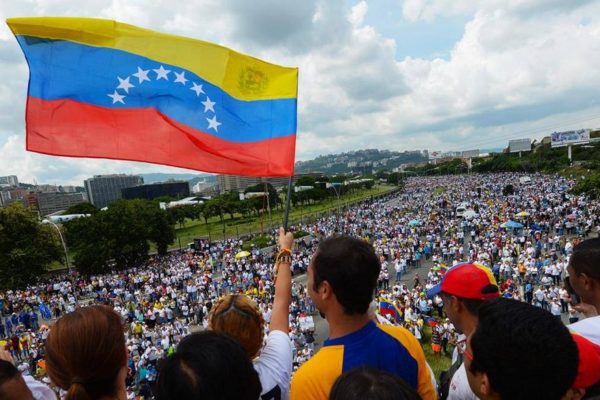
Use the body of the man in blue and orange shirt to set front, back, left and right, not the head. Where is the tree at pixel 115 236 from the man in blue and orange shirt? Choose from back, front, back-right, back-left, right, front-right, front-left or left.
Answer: front

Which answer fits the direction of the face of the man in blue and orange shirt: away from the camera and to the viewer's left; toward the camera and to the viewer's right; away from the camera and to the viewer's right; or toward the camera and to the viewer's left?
away from the camera and to the viewer's left

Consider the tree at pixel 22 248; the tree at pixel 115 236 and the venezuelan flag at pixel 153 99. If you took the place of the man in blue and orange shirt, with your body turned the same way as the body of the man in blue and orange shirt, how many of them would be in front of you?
3

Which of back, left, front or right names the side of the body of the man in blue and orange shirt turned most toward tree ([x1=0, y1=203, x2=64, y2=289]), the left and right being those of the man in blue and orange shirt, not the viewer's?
front

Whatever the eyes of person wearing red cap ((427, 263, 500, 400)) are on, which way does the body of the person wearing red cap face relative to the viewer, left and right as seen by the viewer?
facing away from the viewer and to the left of the viewer

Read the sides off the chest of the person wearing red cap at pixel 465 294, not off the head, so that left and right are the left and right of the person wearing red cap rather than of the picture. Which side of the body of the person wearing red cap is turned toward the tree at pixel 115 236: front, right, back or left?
front

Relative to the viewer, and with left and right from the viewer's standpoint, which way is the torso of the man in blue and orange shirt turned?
facing away from the viewer and to the left of the viewer

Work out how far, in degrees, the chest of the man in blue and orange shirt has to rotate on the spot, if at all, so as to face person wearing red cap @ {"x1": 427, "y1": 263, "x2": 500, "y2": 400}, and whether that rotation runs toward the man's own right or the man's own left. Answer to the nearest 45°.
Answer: approximately 90° to the man's own right

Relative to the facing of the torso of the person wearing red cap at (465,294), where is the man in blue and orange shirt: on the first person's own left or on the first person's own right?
on the first person's own left

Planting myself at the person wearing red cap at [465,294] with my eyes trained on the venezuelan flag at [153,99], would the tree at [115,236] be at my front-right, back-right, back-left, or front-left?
front-right

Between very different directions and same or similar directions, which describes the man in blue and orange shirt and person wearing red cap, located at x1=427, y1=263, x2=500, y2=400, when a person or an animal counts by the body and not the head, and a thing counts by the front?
same or similar directions

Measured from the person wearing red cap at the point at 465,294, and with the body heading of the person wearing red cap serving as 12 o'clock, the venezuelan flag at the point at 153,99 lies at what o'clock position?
The venezuelan flag is roughly at 11 o'clock from the person wearing red cap.

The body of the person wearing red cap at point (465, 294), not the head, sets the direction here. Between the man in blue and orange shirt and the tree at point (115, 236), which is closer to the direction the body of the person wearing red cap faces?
the tree

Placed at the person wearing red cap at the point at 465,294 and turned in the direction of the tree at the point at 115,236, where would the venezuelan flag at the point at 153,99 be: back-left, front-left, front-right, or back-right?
front-left
